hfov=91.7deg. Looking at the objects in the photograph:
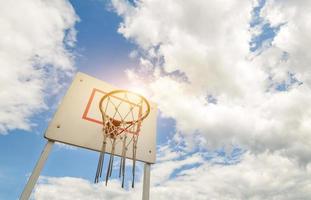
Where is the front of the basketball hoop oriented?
toward the camera
